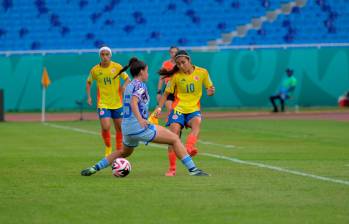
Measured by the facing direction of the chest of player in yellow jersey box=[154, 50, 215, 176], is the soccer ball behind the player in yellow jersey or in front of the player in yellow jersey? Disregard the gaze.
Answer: in front

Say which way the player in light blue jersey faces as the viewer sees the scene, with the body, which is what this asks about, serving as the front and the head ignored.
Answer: to the viewer's right

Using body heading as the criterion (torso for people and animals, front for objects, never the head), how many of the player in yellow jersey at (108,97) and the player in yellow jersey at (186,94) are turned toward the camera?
2

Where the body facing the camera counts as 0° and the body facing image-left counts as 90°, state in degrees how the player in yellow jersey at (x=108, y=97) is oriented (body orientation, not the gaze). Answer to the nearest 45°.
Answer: approximately 0°

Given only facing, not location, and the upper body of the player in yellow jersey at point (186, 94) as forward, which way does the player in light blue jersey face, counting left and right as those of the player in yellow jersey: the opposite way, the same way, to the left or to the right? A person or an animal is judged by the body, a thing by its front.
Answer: to the left

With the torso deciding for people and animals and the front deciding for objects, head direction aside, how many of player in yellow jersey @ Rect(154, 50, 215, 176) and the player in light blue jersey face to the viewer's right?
1

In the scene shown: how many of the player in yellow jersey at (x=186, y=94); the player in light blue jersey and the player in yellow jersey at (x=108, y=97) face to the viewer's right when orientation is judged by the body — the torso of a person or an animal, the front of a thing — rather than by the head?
1

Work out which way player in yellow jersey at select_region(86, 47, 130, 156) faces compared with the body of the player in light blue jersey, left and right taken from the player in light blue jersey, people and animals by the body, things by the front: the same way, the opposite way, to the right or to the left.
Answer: to the right

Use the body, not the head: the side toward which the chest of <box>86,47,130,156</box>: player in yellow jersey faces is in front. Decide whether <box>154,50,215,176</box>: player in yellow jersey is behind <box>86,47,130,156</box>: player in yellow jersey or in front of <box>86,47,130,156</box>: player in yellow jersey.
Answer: in front
